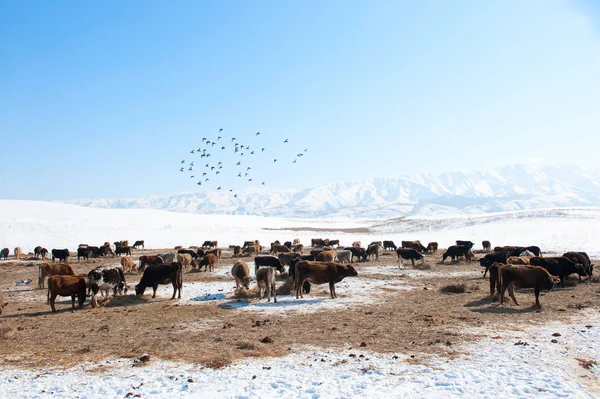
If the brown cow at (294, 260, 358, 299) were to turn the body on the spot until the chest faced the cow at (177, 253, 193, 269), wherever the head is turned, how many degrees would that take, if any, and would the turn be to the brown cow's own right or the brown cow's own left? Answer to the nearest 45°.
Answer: approximately 135° to the brown cow's own left

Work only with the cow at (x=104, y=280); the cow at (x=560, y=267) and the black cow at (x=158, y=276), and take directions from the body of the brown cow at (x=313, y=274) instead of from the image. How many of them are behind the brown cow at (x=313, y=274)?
2

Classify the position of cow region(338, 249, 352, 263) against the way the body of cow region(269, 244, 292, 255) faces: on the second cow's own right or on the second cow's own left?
on the second cow's own right

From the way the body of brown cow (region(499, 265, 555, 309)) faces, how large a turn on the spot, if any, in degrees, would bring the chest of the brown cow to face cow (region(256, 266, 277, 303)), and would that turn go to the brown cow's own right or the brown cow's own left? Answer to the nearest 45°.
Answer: approximately 180°

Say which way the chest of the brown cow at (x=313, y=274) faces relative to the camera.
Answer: to the viewer's right

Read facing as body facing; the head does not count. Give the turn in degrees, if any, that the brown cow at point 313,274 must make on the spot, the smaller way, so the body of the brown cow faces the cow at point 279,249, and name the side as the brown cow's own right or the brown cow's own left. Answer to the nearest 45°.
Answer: approximately 90° to the brown cow's own left

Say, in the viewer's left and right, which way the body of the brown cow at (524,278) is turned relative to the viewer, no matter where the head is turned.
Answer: facing to the right of the viewer
